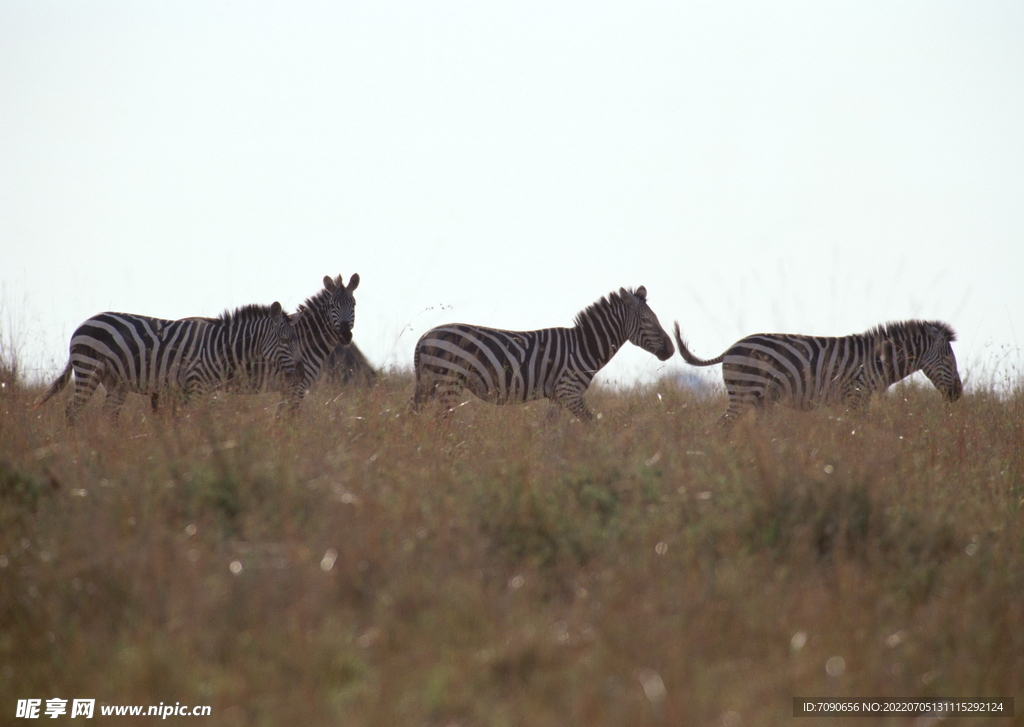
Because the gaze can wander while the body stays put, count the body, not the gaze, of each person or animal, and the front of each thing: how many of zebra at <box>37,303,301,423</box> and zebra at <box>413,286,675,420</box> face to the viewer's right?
2

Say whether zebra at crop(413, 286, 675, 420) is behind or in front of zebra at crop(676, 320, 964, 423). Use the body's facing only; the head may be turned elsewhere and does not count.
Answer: behind

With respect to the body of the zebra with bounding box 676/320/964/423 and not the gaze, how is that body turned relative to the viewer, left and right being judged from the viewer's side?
facing to the right of the viewer

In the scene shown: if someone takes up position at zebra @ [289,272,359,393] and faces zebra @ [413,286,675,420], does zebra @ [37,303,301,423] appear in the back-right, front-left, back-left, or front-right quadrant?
back-right

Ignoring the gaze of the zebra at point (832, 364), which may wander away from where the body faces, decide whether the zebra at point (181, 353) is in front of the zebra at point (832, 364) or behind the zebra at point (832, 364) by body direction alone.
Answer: behind

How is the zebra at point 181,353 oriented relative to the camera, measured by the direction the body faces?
to the viewer's right

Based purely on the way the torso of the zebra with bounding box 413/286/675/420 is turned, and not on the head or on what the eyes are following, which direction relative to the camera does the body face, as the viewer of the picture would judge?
to the viewer's right
